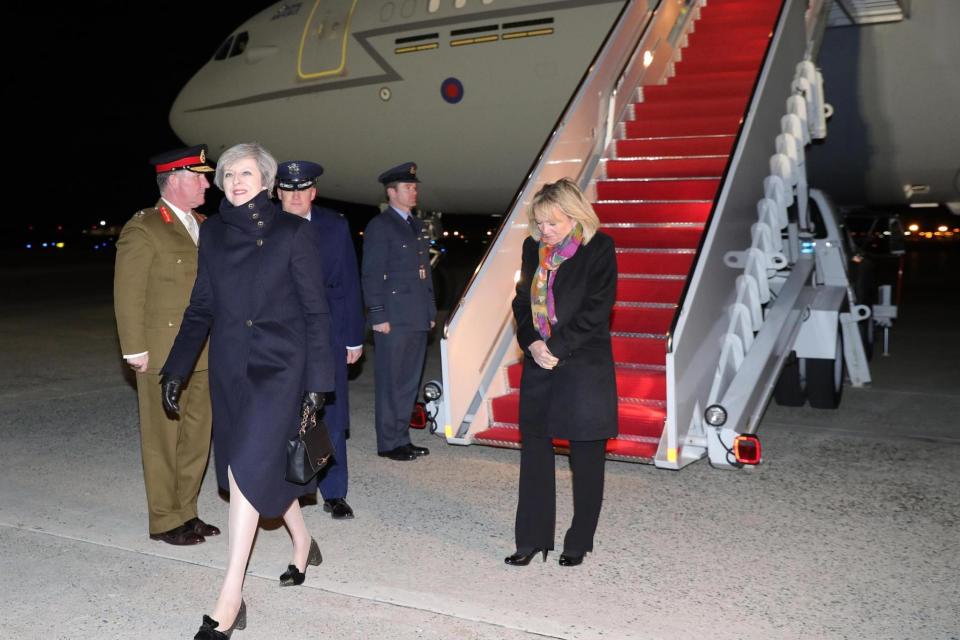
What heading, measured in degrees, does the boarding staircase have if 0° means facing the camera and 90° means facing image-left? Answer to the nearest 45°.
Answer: approximately 45°

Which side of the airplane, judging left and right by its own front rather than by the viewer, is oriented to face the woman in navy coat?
left

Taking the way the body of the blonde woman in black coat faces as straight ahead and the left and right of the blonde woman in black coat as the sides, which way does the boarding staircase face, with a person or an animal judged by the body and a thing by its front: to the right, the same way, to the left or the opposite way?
the same way

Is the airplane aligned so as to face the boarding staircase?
no

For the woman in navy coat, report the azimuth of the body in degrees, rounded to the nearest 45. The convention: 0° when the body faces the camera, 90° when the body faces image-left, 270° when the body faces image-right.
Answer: approximately 45°

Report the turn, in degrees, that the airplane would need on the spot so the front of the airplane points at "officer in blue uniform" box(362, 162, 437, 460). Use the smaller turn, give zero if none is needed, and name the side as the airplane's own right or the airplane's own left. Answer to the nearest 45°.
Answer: approximately 90° to the airplane's own left

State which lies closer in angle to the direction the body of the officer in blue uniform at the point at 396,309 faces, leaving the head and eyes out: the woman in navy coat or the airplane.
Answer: the woman in navy coat

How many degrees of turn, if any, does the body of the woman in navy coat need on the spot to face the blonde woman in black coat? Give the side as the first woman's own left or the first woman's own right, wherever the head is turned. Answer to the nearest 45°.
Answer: approximately 135° to the first woman's own left

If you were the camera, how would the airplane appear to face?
facing to the left of the viewer

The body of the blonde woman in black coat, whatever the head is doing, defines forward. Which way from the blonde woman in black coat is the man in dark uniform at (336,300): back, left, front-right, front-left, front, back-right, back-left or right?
right

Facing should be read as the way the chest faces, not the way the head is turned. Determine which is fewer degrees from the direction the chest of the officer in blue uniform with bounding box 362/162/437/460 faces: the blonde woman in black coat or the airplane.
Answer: the blonde woman in black coat
